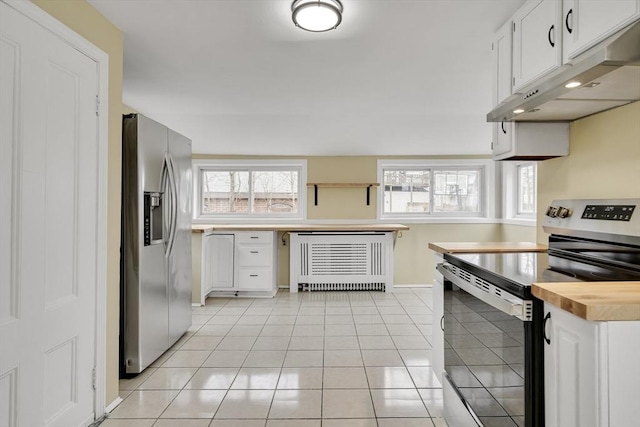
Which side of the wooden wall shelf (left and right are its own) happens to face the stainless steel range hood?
front

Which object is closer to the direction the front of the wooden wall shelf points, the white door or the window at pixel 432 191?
the white door

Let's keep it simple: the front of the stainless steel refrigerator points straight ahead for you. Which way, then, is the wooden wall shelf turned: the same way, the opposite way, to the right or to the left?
to the right

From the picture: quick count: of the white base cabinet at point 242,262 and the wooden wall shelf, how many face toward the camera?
2

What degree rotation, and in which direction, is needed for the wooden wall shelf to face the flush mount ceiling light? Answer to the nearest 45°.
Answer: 0° — it already faces it

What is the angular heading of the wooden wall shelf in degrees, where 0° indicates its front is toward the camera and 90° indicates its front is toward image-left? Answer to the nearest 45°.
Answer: approximately 0°

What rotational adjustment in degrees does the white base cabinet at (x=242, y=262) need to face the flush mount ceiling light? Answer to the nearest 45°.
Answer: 0° — it already faces it

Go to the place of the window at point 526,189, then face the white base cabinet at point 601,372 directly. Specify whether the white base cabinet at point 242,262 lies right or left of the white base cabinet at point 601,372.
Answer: right

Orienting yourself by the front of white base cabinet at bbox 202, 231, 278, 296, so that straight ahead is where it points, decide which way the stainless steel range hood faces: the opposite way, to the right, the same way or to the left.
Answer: to the right

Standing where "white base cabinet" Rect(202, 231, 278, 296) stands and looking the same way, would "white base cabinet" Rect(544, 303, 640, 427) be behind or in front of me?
in front

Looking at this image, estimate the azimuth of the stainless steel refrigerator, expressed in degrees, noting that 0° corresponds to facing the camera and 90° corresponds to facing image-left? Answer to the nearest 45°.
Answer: approximately 315°

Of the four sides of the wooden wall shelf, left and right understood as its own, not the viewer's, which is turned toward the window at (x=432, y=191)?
left

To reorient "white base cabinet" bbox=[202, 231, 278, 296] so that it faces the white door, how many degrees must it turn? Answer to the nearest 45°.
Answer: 0° — it already faces it

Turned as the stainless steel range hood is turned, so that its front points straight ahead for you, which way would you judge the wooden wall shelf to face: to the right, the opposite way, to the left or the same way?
to the left
